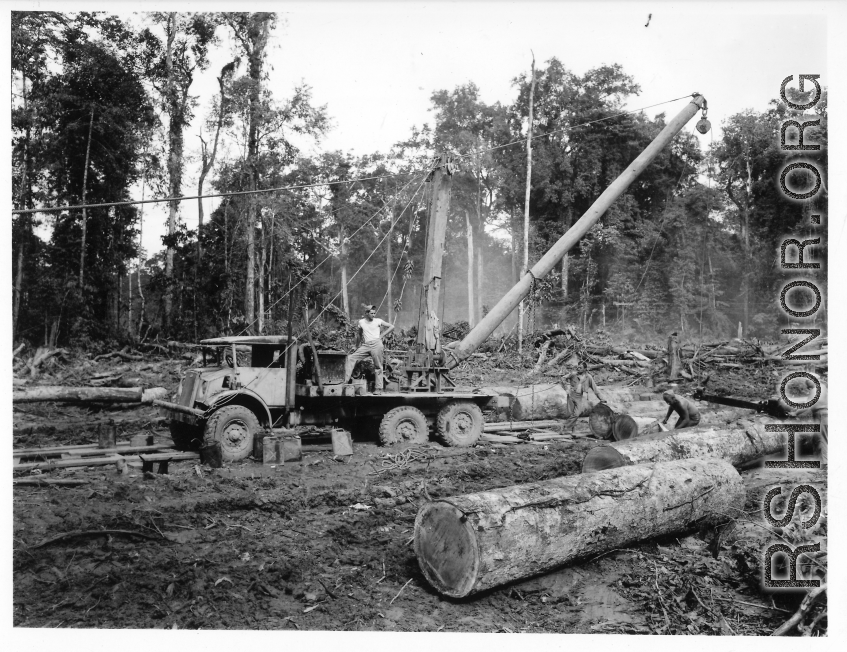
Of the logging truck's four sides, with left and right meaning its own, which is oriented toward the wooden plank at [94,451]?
front

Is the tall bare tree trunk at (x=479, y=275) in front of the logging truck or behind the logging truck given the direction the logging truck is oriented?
behind

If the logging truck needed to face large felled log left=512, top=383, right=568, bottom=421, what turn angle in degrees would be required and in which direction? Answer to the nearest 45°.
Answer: approximately 180°

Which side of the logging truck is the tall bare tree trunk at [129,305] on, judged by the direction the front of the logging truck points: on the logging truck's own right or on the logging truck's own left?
on the logging truck's own right

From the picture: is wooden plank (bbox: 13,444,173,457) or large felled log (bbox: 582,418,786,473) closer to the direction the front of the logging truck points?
the wooden plank

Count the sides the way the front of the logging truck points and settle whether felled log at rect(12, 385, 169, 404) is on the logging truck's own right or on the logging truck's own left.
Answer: on the logging truck's own right

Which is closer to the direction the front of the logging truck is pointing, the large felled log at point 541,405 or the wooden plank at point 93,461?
the wooden plank

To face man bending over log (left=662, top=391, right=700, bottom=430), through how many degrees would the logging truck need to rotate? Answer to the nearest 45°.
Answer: approximately 135° to its left

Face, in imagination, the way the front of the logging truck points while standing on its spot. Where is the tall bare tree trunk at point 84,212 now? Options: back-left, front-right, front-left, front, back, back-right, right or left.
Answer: right

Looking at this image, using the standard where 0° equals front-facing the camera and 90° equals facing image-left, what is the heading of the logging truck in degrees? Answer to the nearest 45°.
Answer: approximately 45°

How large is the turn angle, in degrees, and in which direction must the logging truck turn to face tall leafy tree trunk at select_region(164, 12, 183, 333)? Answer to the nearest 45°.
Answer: approximately 90° to its right
